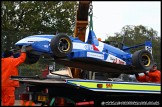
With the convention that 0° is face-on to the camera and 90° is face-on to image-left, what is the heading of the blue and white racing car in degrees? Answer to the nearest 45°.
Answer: approximately 45°

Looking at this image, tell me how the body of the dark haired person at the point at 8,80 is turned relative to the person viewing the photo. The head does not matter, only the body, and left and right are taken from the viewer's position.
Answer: facing away from the viewer and to the right of the viewer
